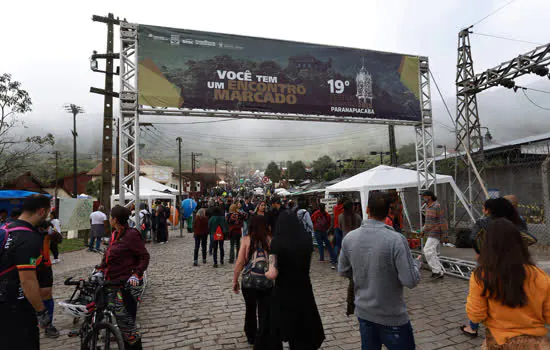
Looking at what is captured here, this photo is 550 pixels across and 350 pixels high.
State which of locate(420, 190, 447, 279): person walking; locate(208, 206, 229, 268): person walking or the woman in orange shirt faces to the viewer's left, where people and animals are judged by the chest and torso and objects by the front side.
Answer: locate(420, 190, 447, 279): person walking

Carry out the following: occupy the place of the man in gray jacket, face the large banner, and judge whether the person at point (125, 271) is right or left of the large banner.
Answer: left

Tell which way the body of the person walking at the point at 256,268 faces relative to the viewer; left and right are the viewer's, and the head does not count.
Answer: facing away from the viewer

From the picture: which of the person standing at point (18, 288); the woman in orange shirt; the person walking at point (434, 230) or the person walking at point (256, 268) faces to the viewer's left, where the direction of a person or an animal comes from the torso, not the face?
the person walking at point (434, 230)

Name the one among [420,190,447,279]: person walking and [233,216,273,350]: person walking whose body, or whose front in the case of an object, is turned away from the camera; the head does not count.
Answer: [233,216,273,350]: person walking

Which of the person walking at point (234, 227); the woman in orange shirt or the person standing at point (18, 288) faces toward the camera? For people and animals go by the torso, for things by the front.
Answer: the person walking at point (234, 227)

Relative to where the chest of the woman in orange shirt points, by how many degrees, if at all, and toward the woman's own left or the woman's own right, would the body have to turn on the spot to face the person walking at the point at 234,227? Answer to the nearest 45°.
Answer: approximately 45° to the woman's own left

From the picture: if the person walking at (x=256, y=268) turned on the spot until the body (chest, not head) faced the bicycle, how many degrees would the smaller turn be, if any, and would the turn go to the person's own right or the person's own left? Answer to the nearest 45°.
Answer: approximately 90° to the person's own left

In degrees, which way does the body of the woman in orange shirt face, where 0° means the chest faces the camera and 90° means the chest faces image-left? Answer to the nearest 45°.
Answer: approximately 180°

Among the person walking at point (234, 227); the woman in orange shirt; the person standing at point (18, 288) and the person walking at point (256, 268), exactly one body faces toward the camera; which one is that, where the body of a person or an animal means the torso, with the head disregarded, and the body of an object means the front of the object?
the person walking at point (234, 227)

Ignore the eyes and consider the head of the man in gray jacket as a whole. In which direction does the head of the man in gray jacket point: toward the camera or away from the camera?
away from the camera
